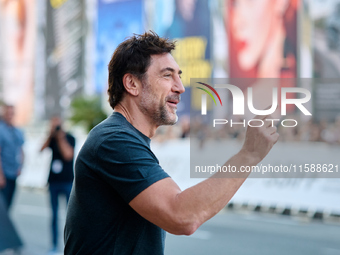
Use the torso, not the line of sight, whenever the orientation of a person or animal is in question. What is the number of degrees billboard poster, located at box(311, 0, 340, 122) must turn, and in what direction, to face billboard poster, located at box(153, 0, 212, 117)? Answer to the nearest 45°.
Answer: approximately 135° to its right

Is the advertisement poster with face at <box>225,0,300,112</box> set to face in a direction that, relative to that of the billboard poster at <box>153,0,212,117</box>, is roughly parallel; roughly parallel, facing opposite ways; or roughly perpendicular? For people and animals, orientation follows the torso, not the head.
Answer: roughly parallel

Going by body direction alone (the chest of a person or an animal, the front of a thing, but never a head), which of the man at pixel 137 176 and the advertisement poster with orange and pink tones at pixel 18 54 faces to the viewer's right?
the man

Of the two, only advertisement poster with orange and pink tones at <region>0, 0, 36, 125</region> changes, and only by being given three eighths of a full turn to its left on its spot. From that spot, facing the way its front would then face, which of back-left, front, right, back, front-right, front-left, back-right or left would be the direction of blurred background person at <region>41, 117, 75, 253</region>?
back-right

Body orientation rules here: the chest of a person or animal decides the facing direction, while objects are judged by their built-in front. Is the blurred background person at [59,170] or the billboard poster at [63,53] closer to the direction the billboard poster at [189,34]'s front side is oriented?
the blurred background person

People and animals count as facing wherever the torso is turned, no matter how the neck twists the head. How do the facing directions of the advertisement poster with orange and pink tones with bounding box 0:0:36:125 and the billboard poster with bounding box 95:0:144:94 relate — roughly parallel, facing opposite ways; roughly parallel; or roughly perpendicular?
roughly parallel

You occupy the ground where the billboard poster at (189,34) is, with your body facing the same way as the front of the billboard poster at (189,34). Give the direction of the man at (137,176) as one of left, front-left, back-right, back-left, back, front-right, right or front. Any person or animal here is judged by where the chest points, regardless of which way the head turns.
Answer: front

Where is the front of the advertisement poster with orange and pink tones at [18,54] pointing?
toward the camera

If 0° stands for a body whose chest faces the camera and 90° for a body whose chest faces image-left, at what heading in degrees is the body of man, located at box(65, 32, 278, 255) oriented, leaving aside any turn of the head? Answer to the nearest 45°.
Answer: approximately 270°

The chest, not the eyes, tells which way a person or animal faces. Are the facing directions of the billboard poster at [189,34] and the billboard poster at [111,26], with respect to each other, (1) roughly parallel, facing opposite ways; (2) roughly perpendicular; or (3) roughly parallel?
roughly parallel

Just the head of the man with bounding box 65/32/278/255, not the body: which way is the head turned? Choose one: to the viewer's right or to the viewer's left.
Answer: to the viewer's right

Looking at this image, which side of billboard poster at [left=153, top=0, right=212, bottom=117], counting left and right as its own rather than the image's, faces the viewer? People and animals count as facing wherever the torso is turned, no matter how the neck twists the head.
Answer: front

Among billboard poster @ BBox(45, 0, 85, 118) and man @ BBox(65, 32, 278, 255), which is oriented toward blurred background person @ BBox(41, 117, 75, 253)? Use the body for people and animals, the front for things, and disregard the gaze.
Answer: the billboard poster

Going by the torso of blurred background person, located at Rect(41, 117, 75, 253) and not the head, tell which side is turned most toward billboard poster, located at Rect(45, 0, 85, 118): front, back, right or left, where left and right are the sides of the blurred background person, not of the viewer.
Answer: back

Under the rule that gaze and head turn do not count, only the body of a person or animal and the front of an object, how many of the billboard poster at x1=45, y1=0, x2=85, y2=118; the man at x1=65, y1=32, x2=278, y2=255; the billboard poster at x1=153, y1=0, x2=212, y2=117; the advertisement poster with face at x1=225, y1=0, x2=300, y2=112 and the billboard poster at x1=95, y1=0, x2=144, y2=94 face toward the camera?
4

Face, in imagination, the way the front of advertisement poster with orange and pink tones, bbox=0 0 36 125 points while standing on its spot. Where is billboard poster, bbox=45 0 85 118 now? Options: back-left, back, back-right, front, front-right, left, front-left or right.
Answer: front-left

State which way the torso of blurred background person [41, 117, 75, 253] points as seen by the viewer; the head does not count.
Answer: toward the camera

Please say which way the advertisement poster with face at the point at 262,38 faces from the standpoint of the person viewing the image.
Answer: facing the viewer
